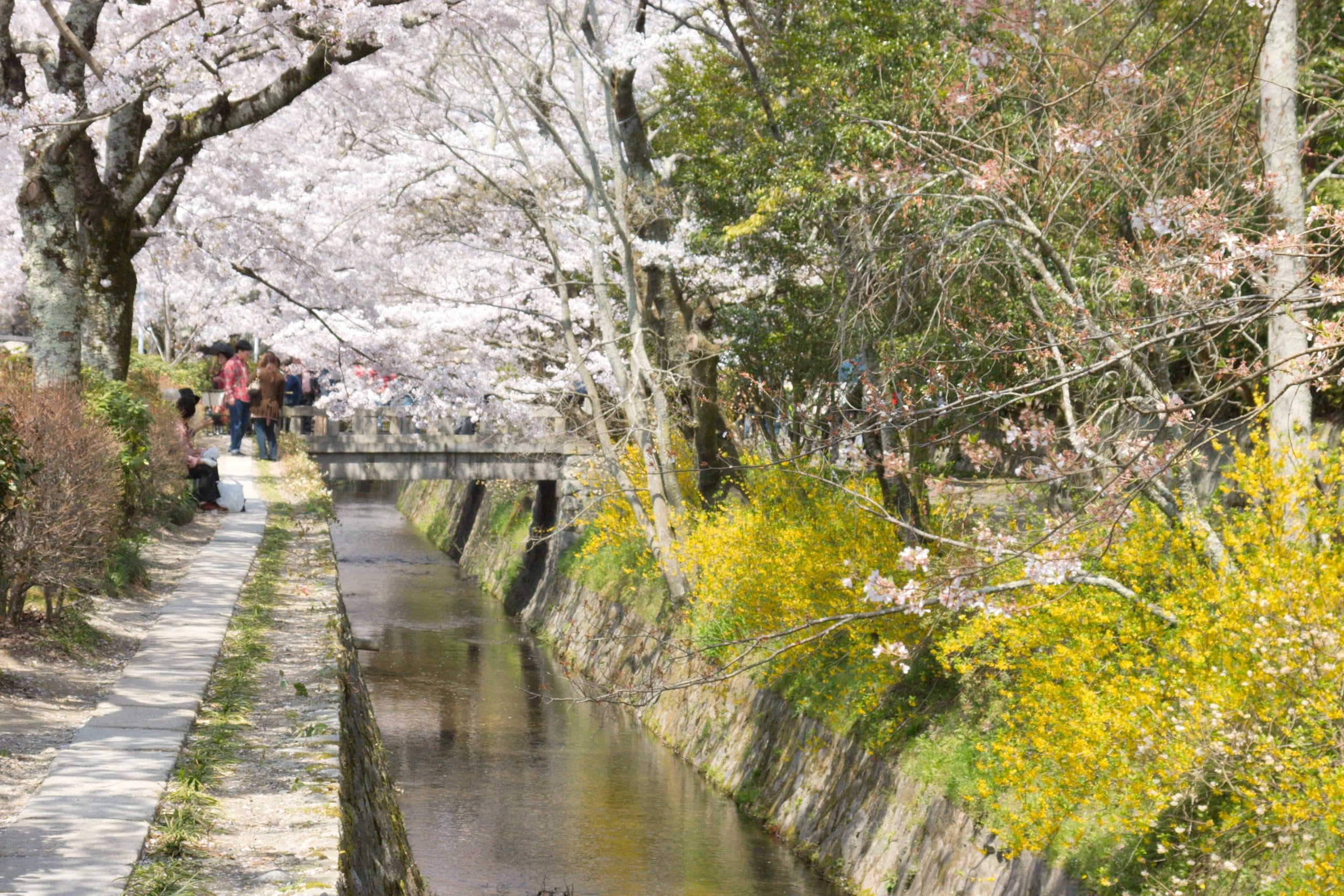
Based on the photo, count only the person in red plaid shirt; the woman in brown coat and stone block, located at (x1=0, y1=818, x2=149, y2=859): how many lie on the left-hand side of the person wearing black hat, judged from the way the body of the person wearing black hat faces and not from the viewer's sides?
2

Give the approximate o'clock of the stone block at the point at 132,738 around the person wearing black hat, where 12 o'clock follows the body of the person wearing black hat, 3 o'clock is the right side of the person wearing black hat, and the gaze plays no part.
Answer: The stone block is roughly at 3 o'clock from the person wearing black hat.

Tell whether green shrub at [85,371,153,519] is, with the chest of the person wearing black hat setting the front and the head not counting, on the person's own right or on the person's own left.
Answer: on the person's own right

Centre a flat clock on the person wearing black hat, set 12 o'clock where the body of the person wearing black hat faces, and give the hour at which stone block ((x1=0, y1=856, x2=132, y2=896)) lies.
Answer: The stone block is roughly at 3 o'clock from the person wearing black hat.

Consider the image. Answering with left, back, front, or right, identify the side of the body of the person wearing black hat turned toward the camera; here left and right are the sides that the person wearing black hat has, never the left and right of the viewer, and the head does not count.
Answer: right

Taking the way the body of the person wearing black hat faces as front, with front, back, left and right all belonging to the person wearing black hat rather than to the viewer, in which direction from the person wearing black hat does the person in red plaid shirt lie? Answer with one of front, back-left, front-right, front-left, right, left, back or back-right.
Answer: left

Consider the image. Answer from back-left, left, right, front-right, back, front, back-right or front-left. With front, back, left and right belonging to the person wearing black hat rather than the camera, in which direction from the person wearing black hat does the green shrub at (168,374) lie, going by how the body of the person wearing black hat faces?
left

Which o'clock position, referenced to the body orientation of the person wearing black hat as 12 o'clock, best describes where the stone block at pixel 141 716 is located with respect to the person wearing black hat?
The stone block is roughly at 3 o'clock from the person wearing black hat.

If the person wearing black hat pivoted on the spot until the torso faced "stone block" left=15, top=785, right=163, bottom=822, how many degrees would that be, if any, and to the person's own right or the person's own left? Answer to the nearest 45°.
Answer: approximately 90° to the person's own right

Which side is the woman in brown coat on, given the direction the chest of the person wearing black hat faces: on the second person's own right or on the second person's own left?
on the second person's own left

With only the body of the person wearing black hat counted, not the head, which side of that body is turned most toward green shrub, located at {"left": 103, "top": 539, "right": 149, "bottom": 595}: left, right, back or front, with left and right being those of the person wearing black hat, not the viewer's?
right
